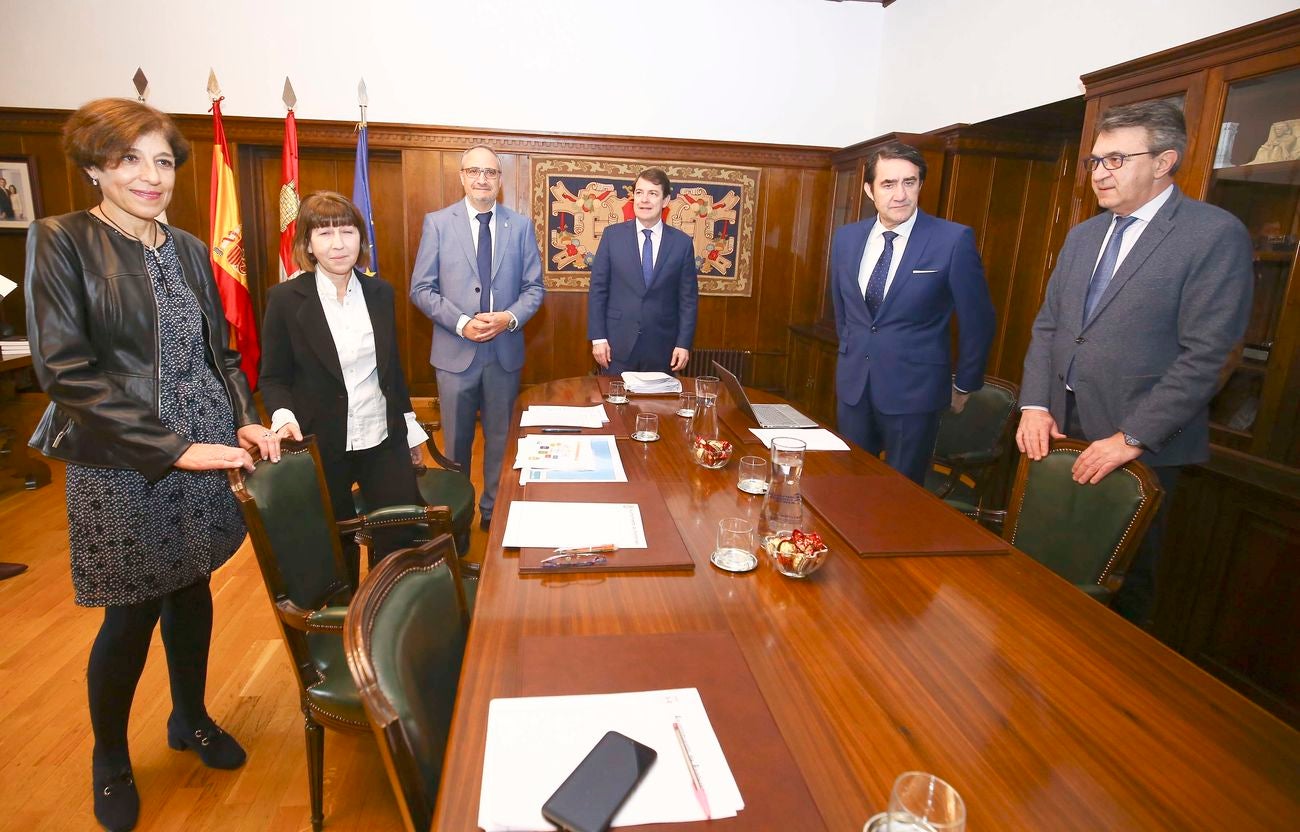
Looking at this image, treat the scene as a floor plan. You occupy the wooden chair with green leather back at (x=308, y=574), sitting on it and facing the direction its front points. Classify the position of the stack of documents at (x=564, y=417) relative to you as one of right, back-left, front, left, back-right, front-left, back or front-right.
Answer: left

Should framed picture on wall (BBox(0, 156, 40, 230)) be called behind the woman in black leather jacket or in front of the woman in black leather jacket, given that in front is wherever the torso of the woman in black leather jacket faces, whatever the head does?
behind

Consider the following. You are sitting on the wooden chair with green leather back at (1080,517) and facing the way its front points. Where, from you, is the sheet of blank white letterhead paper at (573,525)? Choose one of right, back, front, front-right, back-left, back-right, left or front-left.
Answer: front

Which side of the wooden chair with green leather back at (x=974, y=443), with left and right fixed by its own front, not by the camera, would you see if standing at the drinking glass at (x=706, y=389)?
front

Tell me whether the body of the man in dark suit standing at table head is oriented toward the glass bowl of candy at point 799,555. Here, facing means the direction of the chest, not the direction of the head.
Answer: yes

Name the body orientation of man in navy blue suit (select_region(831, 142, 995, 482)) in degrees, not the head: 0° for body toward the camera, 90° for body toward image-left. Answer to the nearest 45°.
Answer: approximately 45°

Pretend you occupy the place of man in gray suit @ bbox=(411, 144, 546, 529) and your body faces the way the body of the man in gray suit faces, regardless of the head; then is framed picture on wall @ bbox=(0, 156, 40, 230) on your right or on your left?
on your right

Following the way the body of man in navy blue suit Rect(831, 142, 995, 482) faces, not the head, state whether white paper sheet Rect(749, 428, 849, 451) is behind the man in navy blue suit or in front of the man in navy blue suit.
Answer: in front

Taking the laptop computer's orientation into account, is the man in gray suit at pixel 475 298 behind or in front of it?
behind

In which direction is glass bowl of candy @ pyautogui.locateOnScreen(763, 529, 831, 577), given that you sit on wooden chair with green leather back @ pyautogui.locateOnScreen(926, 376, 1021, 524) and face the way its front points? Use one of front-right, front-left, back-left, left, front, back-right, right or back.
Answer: front-left

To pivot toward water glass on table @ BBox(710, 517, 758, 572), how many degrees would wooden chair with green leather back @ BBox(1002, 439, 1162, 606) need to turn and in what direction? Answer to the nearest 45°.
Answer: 0° — it already faces it

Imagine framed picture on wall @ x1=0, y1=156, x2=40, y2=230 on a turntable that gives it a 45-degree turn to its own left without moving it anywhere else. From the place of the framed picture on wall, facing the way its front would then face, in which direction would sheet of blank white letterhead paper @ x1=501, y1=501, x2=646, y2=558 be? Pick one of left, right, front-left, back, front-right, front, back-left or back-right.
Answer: front-right

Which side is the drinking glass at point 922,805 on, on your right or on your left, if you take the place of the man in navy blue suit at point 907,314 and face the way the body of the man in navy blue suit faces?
on your left

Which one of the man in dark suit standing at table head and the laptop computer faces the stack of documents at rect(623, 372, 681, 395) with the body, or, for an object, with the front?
the man in dark suit standing at table head

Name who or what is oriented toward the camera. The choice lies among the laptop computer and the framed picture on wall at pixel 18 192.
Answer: the framed picture on wall

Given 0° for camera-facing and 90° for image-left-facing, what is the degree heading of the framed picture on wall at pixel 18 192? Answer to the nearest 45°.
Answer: approximately 0°

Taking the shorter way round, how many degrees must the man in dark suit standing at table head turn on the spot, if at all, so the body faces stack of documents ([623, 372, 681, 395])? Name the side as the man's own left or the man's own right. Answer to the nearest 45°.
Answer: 0° — they already face it

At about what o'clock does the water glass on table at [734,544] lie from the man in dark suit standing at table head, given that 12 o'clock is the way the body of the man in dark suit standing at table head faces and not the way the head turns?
The water glass on table is roughly at 12 o'clock from the man in dark suit standing at table head.

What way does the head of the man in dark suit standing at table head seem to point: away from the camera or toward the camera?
toward the camera

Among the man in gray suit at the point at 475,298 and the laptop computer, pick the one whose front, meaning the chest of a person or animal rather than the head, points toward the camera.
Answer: the man in gray suit

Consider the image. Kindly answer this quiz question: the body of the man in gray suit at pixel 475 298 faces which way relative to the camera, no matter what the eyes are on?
toward the camera
